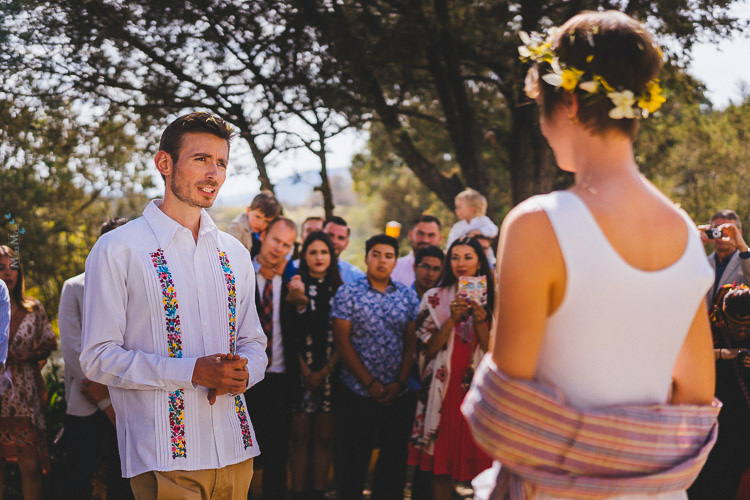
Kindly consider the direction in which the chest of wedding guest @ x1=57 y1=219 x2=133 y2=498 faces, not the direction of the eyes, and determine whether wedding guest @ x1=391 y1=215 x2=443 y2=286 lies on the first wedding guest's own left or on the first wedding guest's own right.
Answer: on the first wedding guest's own left

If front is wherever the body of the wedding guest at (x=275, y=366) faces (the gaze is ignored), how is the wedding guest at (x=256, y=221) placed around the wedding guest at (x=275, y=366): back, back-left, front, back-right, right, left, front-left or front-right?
back

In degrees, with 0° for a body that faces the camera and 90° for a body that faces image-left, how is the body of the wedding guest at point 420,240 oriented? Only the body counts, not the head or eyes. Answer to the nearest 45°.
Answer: approximately 0°

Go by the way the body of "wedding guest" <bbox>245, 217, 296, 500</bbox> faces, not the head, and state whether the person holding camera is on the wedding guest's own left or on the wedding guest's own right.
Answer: on the wedding guest's own left

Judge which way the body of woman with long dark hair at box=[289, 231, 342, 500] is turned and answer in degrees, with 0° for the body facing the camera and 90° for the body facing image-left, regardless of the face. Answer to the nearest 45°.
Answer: approximately 0°

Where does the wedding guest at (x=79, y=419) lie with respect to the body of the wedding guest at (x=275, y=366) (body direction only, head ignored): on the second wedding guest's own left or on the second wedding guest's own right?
on the second wedding guest's own right

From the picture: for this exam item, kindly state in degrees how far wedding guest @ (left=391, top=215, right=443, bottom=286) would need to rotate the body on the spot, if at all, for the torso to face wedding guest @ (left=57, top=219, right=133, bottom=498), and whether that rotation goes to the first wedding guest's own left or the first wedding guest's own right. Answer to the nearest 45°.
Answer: approximately 45° to the first wedding guest's own right

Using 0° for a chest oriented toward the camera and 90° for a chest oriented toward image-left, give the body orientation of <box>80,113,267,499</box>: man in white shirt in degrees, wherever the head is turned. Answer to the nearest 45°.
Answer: approximately 315°

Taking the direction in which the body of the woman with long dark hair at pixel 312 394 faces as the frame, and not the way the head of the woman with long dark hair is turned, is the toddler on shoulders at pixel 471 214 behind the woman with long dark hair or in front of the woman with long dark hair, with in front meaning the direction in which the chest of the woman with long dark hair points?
behind

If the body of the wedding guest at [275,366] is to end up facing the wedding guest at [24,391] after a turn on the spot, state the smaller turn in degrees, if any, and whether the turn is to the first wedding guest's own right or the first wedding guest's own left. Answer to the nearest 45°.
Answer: approximately 90° to the first wedding guest's own right
